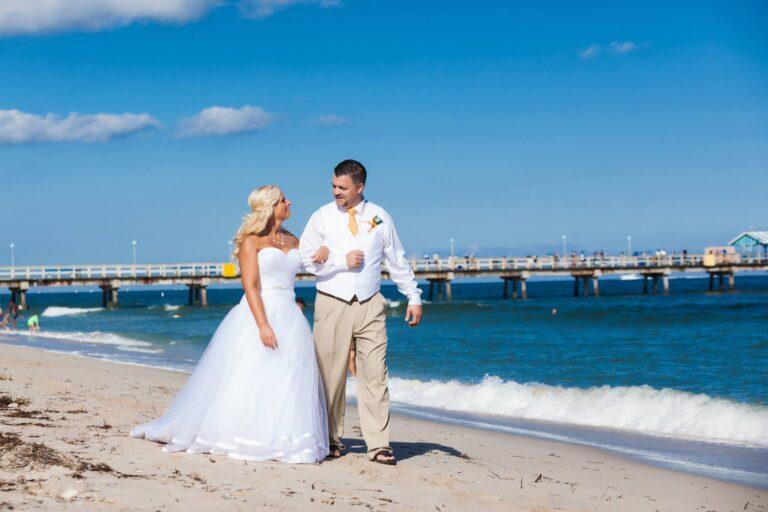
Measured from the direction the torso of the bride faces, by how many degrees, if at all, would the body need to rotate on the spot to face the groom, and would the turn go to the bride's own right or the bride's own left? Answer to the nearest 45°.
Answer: approximately 45° to the bride's own left

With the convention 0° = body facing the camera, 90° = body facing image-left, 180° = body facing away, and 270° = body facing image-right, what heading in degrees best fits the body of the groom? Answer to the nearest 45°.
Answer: approximately 0°

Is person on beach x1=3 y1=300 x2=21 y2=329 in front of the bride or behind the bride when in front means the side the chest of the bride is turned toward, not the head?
behind

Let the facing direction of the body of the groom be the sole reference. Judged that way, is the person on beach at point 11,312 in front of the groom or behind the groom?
behind

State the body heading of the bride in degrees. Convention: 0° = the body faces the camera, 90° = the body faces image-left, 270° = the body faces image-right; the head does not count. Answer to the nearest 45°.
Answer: approximately 315°

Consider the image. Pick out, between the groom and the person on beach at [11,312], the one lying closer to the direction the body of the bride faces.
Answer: the groom

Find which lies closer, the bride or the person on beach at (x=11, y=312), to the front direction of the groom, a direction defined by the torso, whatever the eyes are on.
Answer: the bride

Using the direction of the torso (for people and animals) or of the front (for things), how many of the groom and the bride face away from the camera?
0

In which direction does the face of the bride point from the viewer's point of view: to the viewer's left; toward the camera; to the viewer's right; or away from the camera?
to the viewer's right

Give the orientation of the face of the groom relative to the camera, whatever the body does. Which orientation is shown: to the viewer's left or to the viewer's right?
to the viewer's left

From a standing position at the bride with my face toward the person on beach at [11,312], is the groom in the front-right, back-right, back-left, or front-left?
back-right

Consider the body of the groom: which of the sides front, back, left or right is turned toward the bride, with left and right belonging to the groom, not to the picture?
right
